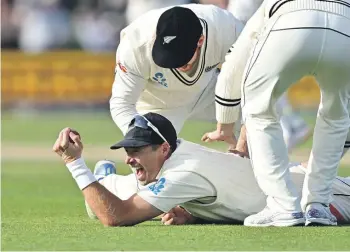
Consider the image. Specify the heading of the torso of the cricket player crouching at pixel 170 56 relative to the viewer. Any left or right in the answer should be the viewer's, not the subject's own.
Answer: facing the viewer

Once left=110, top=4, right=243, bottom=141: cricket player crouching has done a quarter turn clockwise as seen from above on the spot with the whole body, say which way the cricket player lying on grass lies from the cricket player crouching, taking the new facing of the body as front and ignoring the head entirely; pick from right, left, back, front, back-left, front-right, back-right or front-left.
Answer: left
